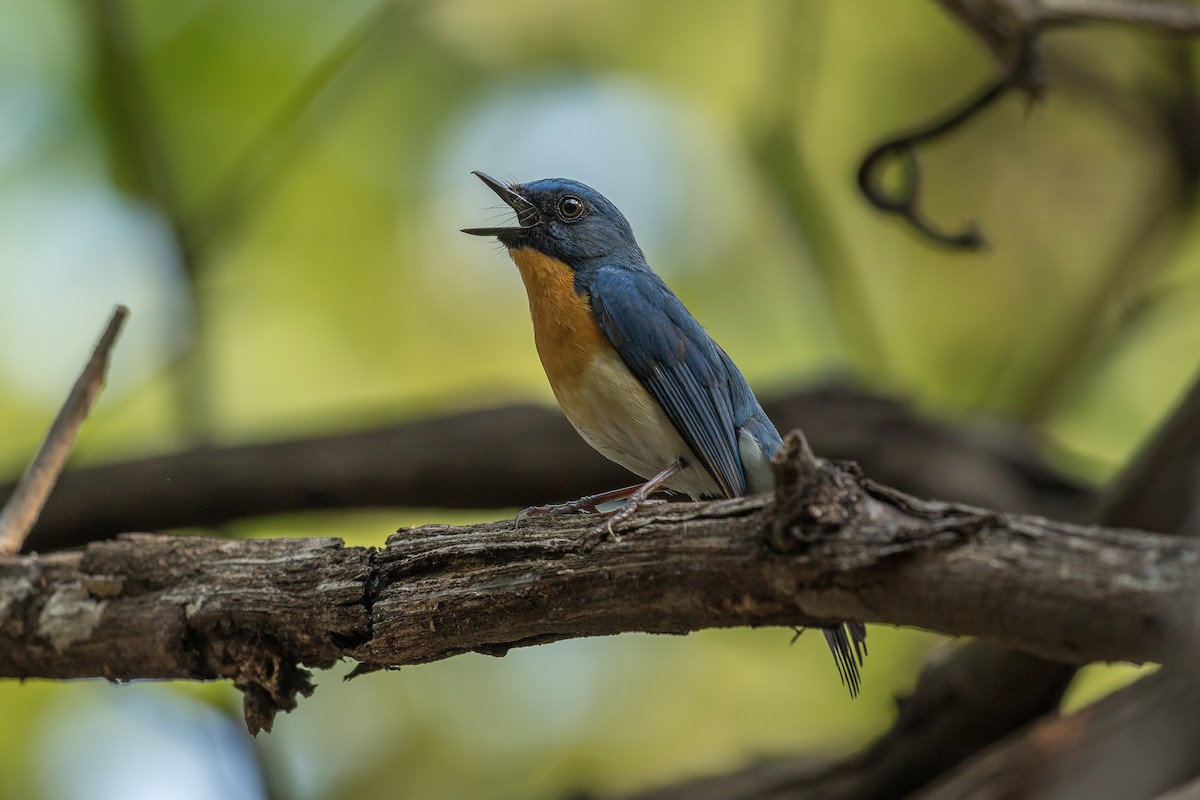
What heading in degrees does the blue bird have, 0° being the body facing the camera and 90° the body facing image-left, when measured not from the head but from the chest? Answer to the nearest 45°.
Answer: approximately 90°

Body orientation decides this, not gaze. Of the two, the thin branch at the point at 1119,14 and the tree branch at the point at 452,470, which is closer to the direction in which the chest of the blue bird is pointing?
the tree branch

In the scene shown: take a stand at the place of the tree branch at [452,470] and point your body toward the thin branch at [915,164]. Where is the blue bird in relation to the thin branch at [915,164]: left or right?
right

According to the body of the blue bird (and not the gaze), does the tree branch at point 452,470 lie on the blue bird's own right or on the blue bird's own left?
on the blue bird's own right

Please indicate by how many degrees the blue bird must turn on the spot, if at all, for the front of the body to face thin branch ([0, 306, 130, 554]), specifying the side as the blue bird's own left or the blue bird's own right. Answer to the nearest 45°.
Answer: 0° — it already faces it
